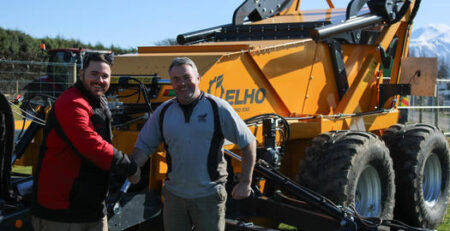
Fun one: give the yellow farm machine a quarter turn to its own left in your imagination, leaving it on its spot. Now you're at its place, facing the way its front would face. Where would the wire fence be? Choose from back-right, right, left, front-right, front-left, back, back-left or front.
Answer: back

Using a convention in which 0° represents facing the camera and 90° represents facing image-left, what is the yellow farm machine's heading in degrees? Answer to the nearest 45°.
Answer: approximately 45°

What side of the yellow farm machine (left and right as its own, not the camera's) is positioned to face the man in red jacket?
front
